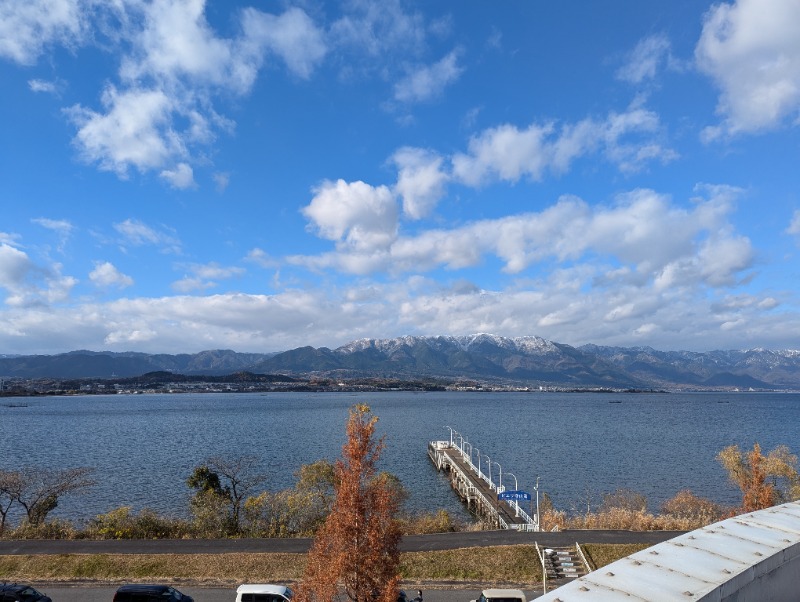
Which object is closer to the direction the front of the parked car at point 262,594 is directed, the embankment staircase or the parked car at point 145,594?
the embankment staircase

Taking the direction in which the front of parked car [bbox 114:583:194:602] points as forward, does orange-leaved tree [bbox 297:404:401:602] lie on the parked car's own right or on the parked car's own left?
on the parked car's own right

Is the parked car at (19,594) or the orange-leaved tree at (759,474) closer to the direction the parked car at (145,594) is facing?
the orange-leaved tree

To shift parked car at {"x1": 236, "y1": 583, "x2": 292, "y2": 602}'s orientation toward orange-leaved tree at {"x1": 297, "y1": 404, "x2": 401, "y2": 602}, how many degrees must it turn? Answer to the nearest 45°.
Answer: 0° — it already faces it
